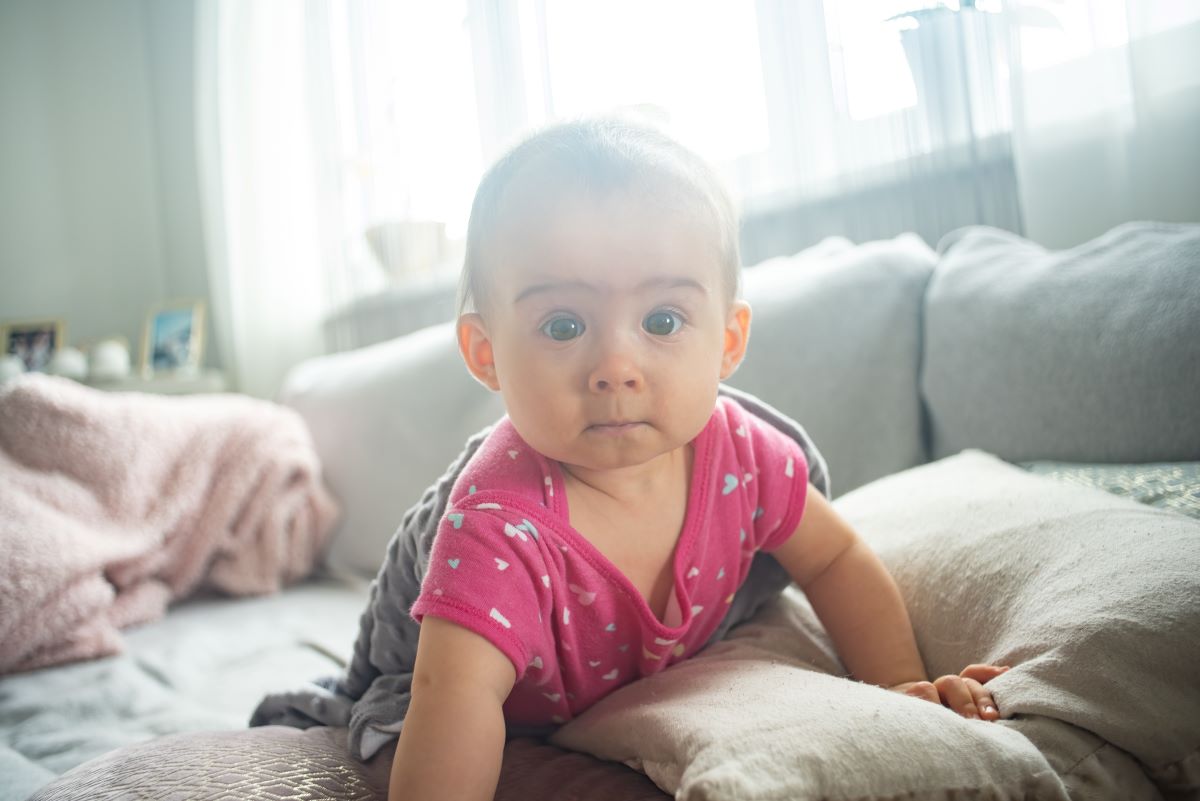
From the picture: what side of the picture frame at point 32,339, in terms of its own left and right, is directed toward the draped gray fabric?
front

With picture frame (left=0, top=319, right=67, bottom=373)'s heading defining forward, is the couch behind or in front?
in front

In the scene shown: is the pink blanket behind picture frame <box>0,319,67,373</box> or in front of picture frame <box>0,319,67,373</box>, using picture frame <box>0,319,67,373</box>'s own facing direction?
in front

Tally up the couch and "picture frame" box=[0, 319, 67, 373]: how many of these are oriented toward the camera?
2

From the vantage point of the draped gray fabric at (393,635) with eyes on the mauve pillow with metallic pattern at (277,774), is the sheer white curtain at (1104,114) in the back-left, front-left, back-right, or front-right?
back-left

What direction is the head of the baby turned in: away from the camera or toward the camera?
toward the camera

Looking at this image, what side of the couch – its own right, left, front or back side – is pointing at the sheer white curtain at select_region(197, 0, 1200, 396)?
back

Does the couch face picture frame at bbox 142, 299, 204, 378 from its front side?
no

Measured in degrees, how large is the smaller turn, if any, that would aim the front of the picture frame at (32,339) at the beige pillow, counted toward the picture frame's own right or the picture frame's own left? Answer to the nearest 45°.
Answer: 0° — it already faces it

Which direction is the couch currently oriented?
toward the camera

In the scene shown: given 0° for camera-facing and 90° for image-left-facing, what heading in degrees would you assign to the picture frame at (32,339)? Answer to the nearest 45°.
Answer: approximately 0°
